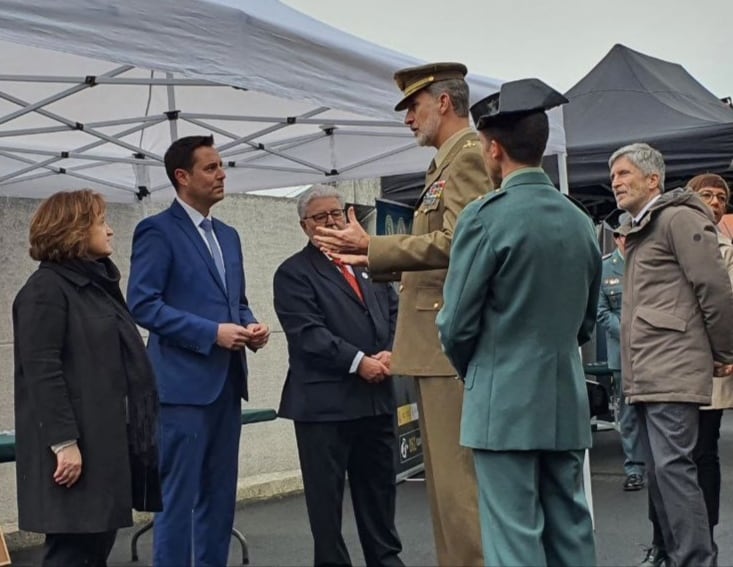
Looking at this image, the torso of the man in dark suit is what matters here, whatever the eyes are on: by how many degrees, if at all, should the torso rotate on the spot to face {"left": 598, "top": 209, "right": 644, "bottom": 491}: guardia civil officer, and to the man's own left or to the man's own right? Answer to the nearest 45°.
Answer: approximately 90° to the man's own left

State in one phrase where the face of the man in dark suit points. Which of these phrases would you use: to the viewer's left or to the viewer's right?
to the viewer's right

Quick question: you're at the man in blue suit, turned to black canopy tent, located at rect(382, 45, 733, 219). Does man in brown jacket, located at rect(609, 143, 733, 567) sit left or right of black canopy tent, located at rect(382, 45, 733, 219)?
right

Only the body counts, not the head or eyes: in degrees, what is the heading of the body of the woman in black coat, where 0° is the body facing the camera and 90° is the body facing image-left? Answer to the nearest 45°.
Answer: approximately 270°

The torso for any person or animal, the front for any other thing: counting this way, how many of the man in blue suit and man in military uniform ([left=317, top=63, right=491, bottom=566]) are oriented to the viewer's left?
1

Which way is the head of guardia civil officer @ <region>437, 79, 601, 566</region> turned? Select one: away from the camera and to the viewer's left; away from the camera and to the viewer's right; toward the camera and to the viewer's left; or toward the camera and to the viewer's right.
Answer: away from the camera and to the viewer's left

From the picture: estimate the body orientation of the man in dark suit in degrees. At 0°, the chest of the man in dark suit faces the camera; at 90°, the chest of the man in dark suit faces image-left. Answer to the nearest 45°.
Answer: approximately 315°

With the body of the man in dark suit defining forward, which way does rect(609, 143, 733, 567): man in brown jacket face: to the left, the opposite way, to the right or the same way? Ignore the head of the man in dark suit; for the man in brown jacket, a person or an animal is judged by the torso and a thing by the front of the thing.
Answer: to the right

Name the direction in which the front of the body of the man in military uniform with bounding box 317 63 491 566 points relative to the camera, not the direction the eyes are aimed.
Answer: to the viewer's left

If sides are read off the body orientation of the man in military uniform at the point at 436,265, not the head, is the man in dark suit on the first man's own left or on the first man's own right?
on the first man's own right
